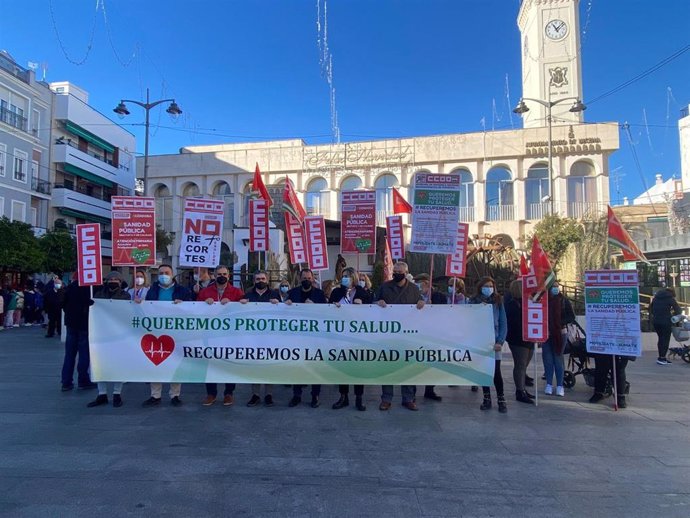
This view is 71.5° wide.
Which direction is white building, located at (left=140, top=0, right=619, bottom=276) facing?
toward the camera

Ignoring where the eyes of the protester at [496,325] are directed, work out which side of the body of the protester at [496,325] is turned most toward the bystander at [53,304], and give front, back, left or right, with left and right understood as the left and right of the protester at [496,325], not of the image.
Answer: right

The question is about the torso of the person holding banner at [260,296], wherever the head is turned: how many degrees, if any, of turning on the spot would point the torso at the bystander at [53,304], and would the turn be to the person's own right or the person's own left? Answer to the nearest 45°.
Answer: approximately 135° to the person's own right

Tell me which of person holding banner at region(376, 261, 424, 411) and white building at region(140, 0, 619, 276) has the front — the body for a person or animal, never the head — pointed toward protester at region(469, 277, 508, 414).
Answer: the white building

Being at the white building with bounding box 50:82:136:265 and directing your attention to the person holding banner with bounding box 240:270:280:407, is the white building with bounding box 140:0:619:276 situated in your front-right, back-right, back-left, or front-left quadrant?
front-left

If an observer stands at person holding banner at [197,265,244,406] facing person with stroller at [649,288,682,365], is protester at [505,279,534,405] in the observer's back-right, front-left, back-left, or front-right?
front-right

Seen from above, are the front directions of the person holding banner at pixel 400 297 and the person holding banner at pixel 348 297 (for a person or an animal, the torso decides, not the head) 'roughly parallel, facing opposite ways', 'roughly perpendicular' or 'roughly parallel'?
roughly parallel

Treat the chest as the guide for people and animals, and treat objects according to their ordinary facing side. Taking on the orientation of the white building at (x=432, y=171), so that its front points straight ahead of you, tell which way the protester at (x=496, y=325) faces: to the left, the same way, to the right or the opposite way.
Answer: the same way

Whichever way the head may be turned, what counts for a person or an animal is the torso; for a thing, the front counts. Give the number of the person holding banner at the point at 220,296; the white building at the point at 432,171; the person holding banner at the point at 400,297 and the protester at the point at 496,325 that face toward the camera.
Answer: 4

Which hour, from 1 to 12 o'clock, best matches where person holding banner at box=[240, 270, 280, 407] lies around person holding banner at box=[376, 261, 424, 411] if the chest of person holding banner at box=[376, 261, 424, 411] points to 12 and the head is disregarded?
person holding banner at box=[240, 270, 280, 407] is roughly at 3 o'clock from person holding banner at box=[376, 261, 424, 411].

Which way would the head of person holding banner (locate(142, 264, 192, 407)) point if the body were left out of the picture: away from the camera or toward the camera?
toward the camera

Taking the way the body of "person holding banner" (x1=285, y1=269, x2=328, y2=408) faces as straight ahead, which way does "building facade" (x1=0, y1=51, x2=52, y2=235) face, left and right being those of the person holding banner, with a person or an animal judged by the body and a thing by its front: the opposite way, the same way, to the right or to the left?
to the left

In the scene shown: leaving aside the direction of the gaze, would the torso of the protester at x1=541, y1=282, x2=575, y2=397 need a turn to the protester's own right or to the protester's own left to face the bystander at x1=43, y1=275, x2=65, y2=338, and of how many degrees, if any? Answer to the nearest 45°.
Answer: approximately 90° to the protester's own right

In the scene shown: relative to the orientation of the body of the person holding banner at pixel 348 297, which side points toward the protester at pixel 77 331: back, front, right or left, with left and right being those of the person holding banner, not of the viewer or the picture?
right

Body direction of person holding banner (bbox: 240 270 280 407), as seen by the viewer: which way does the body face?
toward the camera

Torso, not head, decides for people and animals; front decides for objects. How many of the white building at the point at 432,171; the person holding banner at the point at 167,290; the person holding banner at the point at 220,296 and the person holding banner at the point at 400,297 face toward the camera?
4

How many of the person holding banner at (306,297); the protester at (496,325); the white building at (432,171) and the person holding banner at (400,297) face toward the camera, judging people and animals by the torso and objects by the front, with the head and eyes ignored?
4

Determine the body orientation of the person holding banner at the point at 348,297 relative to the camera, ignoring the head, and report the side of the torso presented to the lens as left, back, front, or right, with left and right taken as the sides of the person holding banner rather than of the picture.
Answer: front
